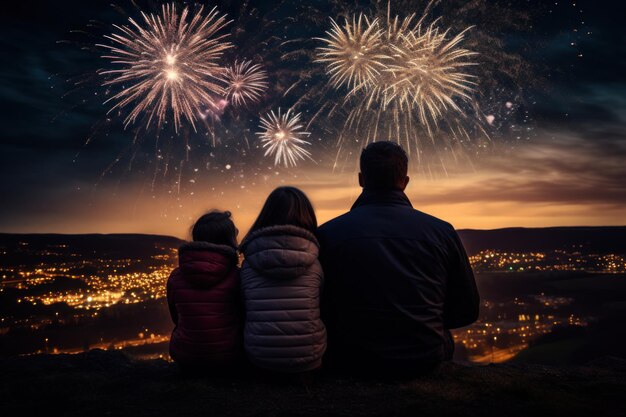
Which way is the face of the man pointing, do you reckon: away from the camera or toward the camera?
away from the camera

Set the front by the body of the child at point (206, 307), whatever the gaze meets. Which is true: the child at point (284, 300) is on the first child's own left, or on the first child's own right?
on the first child's own right

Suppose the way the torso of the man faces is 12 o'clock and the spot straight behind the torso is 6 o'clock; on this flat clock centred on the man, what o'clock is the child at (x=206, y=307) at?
The child is roughly at 9 o'clock from the man.

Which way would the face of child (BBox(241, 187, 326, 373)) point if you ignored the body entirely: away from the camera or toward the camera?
away from the camera

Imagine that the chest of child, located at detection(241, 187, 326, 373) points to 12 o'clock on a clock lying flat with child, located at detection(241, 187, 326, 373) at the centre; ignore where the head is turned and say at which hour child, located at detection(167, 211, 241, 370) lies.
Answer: child, located at detection(167, 211, 241, 370) is roughly at 10 o'clock from child, located at detection(241, 187, 326, 373).

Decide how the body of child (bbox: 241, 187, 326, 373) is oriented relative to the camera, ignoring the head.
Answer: away from the camera

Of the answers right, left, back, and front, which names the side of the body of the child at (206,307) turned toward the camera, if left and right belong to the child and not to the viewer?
back

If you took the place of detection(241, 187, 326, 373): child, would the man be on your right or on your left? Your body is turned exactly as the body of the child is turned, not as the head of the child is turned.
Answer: on your right

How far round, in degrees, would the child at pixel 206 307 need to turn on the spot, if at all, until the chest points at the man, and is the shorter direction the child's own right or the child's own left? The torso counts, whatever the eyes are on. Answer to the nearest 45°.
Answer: approximately 135° to the child's own right

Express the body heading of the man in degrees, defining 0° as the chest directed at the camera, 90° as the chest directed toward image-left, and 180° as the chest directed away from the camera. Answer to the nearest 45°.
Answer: approximately 180°
